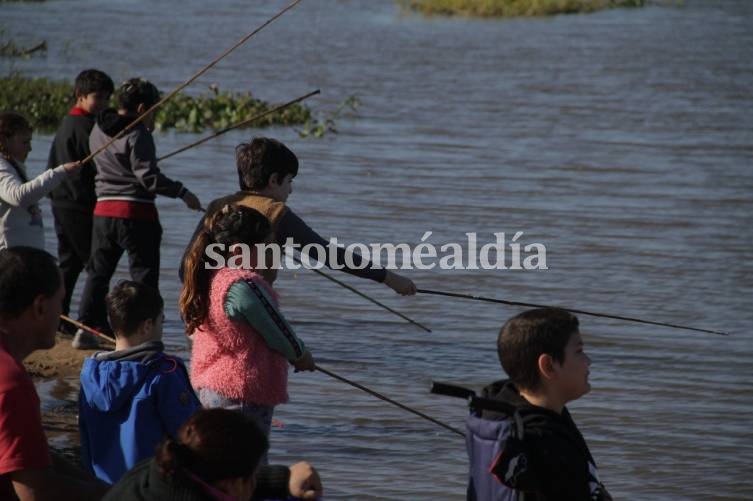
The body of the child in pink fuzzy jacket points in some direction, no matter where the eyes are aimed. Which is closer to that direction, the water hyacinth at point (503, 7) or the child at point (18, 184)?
the water hyacinth

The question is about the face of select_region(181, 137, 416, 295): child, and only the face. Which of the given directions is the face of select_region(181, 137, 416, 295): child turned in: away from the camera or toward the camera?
away from the camera

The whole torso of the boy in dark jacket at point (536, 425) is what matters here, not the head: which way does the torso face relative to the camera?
to the viewer's right

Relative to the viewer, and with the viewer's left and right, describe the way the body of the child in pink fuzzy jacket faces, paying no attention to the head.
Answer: facing away from the viewer and to the right of the viewer

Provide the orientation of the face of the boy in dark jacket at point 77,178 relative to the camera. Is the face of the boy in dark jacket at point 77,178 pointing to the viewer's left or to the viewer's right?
to the viewer's right

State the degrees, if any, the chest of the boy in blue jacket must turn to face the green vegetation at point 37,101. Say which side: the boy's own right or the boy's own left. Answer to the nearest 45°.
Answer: approximately 45° to the boy's own left

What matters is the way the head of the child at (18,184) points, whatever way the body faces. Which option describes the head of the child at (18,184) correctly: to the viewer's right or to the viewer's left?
to the viewer's right

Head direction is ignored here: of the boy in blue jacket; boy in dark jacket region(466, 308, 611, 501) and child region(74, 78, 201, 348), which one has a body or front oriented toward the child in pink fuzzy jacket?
the boy in blue jacket

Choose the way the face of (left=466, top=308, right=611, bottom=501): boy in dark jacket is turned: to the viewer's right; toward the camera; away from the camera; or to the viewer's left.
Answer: to the viewer's right

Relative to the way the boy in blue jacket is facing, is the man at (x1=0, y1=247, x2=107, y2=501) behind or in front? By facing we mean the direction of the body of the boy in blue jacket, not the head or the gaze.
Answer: behind

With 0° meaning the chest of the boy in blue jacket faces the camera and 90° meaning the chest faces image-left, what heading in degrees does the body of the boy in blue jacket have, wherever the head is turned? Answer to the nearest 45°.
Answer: approximately 225°

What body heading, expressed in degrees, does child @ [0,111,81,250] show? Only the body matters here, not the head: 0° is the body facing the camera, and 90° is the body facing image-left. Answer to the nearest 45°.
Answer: approximately 270°

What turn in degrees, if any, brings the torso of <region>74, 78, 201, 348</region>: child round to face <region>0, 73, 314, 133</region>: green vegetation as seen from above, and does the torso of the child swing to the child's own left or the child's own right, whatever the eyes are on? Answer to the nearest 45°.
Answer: approximately 45° to the child's own left
